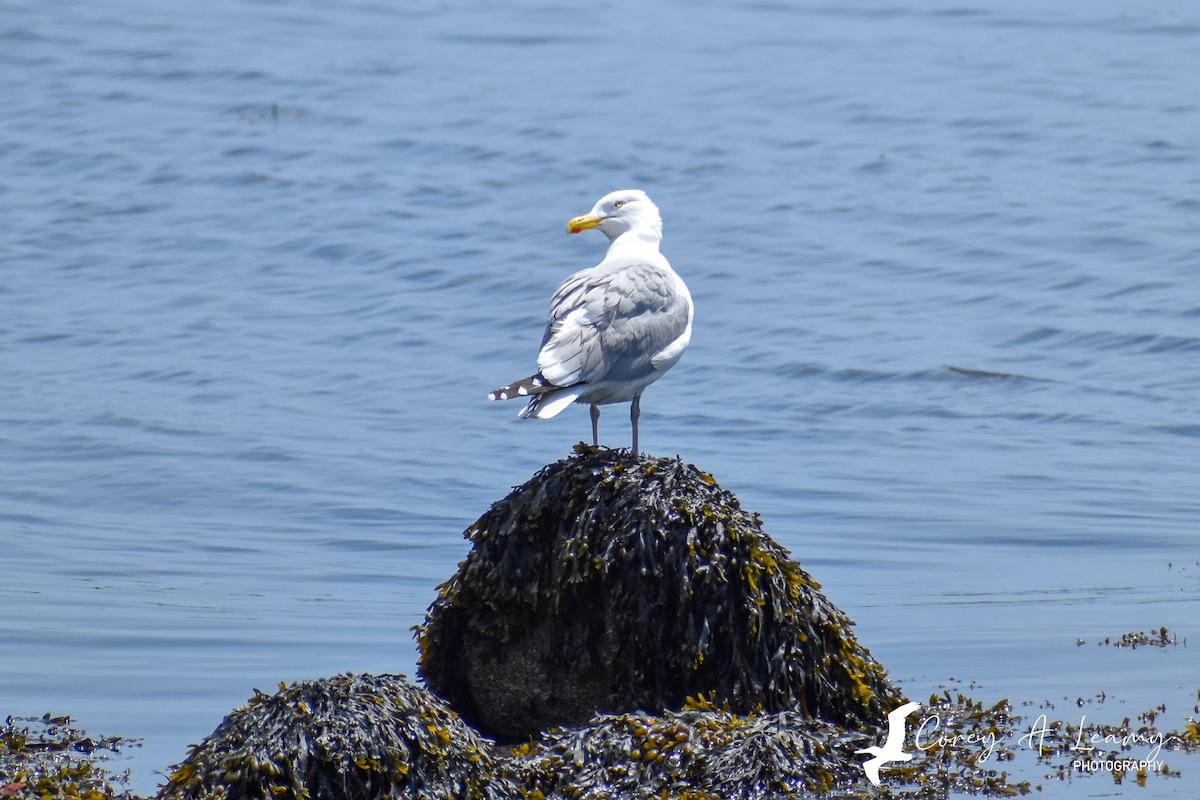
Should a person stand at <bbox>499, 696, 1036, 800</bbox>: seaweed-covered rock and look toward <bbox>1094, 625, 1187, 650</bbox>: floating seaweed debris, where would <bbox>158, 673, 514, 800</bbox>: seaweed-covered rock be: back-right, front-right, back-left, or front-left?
back-left

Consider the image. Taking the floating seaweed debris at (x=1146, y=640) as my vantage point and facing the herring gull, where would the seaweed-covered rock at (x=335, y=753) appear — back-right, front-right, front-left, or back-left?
front-left

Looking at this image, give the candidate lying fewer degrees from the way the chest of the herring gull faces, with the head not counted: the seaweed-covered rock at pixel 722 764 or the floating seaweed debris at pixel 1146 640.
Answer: the floating seaweed debris

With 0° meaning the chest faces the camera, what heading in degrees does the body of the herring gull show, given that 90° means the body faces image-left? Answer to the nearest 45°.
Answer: approximately 225°

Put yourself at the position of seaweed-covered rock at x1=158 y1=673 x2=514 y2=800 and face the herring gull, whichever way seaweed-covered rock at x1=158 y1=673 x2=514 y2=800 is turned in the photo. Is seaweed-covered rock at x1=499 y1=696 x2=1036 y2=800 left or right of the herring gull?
right

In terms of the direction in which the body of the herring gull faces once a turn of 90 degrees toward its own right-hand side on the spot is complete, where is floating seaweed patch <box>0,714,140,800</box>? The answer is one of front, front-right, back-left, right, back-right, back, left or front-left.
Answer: right

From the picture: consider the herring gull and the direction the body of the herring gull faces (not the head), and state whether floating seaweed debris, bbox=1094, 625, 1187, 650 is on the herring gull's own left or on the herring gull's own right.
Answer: on the herring gull's own right

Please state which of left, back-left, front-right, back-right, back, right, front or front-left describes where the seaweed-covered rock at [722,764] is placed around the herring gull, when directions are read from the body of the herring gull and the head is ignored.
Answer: back-right

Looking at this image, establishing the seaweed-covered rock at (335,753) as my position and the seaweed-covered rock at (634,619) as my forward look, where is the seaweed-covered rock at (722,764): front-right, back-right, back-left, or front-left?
front-right

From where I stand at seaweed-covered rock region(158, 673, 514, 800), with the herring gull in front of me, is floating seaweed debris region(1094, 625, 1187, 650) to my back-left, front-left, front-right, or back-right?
front-right

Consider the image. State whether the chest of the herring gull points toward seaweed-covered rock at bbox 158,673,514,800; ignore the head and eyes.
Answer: no
